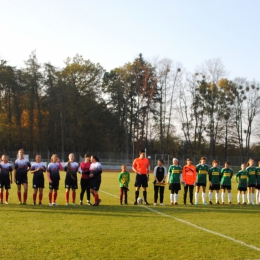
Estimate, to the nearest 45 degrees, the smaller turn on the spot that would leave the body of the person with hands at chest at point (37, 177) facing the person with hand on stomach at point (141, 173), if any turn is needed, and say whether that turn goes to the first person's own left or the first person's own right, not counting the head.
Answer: approximately 90° to the first person's own left

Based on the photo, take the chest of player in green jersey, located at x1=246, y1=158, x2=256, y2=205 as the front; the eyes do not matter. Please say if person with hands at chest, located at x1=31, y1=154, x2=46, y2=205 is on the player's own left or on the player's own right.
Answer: on the player's own right

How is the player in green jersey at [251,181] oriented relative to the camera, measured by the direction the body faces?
toward the camera

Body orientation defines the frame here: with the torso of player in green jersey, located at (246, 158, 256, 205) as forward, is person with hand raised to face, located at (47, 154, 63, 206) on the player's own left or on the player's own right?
on the player's own right

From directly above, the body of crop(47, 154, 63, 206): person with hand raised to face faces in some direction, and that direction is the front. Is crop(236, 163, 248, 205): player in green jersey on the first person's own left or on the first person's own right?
on the first person's own left

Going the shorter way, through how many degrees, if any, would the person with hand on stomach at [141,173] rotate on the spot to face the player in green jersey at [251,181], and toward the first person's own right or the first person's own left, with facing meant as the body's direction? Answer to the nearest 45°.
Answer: approximately 90° to the first person's own left

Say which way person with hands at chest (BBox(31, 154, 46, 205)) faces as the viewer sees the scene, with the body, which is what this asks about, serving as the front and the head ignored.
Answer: toward the camera

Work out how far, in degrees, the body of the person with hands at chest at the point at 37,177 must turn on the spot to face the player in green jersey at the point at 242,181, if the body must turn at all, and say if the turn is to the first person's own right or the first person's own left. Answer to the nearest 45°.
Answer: approximately 90° to the first person's own left

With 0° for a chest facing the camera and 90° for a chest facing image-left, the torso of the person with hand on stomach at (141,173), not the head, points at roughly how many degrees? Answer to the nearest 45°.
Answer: approximately 0°

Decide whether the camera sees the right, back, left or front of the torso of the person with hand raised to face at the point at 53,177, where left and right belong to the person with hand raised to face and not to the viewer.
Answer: front

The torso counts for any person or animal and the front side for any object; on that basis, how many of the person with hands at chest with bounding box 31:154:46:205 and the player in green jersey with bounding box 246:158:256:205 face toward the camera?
2

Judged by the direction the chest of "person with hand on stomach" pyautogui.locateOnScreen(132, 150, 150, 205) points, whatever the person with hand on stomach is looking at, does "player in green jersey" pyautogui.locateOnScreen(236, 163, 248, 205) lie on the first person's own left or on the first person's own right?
on the first person's own left

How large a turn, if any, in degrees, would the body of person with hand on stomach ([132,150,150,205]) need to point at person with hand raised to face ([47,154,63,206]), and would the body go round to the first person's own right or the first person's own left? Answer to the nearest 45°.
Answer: approximately 90° to the first person's own right
